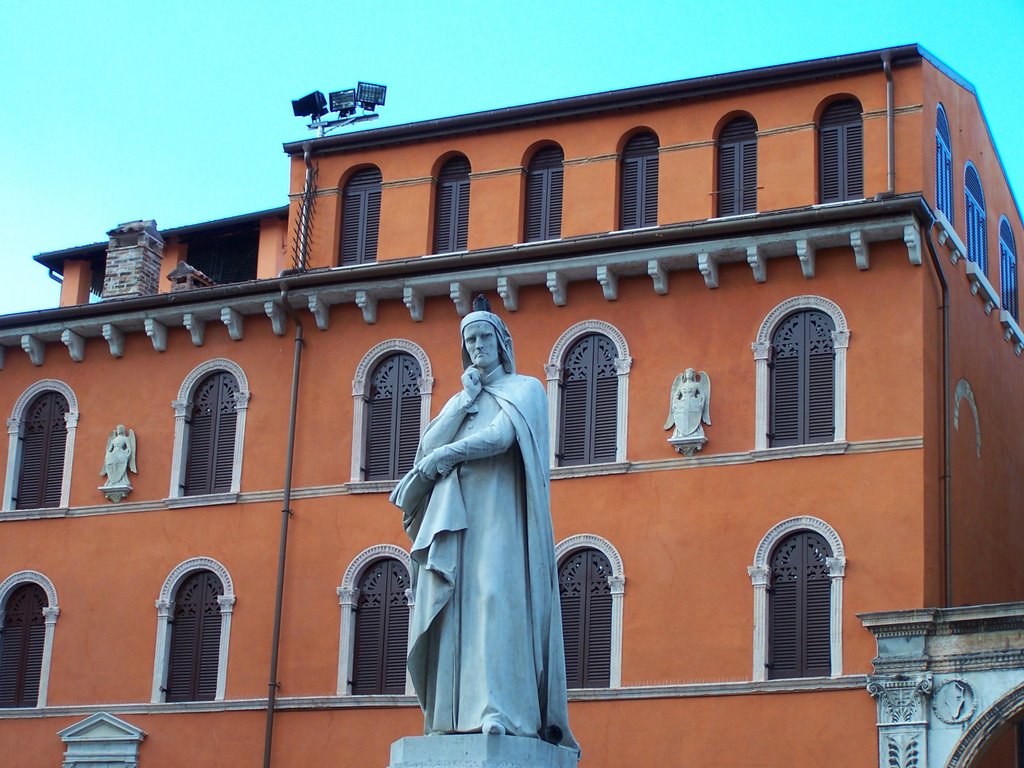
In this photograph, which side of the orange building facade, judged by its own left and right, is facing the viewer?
front

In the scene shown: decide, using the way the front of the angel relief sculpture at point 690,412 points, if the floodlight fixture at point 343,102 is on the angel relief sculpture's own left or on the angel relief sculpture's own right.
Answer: on the angel relief sculpture's own right

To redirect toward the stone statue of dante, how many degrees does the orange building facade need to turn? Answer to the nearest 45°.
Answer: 0° — it already faces it

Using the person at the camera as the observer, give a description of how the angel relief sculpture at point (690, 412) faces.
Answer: facing the viewer

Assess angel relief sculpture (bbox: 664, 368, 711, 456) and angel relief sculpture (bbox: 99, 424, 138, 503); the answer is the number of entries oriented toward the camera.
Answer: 2
